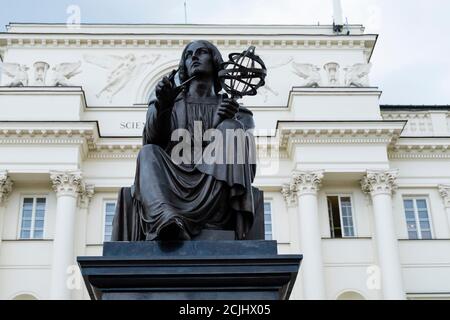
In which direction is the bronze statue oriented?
toward the camera

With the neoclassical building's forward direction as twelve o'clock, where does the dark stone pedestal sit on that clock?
The dark stone pedestal is roughly at 12 o'clock from the neoclassical building.

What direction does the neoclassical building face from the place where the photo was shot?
facing the viewer
